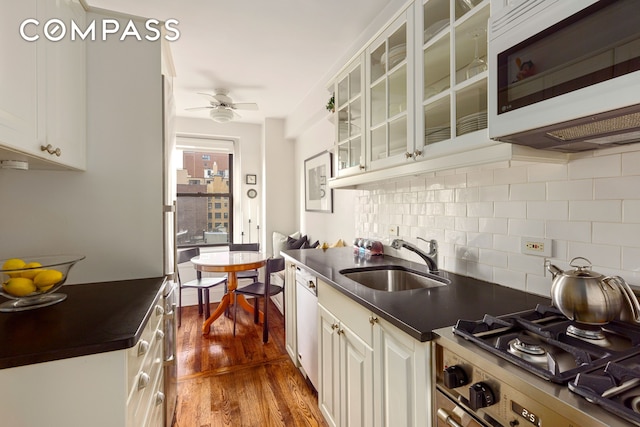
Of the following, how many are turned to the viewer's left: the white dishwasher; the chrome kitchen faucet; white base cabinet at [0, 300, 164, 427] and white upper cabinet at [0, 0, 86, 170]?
2

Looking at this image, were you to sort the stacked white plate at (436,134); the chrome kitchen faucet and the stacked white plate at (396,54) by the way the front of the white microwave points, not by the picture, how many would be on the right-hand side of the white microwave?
3

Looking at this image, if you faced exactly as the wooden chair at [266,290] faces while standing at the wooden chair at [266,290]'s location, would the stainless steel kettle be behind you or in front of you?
behind

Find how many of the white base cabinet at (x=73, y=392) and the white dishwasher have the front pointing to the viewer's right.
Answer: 1

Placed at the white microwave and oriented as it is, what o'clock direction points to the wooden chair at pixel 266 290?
The wooden chair is roughly at 2 o'clock from the white microwave.

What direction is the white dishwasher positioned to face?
to the viewer's left

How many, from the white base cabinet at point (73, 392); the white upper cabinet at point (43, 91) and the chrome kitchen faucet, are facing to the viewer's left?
1

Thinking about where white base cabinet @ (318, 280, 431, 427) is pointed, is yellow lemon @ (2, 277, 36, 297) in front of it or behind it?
in front

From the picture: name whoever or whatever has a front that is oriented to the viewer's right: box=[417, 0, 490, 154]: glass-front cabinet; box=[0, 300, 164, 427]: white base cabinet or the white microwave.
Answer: the white base cabinet

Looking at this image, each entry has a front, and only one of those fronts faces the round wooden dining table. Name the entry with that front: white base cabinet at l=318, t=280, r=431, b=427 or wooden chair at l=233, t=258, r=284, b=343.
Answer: the wooden chair

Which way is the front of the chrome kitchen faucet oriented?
to the viewer's left

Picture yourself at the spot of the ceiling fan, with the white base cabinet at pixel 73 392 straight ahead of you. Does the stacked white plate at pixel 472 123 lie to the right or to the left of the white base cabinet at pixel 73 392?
left

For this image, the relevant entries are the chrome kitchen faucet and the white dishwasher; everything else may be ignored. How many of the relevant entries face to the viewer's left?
2

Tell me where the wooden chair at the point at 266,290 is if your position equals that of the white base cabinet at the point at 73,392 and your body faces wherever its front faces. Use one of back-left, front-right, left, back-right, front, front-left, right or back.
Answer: front-left

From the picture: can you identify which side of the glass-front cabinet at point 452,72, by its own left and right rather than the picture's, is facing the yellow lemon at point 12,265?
front
